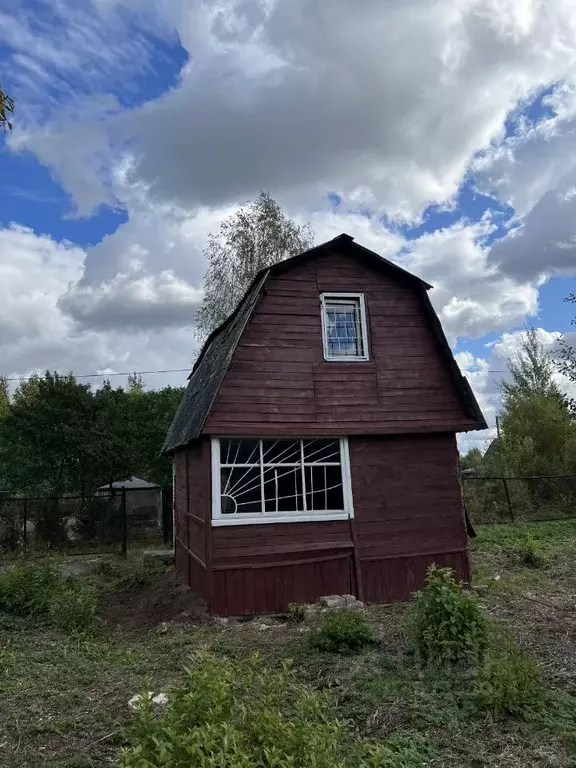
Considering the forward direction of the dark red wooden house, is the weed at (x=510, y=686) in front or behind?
in front

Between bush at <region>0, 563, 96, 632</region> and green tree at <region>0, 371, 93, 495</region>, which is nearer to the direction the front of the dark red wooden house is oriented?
the bush

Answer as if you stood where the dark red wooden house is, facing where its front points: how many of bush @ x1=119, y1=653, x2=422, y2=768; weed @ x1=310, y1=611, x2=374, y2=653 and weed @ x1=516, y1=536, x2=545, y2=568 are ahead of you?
2

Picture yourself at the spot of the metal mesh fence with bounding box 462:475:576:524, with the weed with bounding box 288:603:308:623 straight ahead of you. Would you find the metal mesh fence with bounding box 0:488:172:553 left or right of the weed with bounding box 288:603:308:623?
right

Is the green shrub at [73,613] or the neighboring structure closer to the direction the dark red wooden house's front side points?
the green shrub

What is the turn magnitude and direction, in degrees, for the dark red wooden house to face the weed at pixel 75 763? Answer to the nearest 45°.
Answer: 0° — it already faces it

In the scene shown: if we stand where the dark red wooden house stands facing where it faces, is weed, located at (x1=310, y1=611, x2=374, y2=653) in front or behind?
in front

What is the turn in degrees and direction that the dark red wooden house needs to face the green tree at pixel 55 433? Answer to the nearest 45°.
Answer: approximately 135° to its right

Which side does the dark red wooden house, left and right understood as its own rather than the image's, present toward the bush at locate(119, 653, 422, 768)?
front

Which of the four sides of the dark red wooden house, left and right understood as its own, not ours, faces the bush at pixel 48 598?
right

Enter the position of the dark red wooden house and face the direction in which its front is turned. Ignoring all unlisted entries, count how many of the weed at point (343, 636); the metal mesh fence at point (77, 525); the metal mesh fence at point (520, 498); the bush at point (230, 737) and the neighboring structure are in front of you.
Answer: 2

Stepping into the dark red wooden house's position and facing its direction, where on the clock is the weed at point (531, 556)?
The weed is roughly at 8 o'clock from the dark red wooden house.

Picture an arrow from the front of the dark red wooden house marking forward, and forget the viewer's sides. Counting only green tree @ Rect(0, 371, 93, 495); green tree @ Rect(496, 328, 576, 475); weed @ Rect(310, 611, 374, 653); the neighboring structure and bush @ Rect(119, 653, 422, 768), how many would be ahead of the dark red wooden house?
2

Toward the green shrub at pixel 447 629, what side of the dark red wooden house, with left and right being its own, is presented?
front

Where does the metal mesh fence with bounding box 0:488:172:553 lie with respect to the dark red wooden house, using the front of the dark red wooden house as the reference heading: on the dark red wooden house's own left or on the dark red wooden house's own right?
on the dark red wooden house's own right

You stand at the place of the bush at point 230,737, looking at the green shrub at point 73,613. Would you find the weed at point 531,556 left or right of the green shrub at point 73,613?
right

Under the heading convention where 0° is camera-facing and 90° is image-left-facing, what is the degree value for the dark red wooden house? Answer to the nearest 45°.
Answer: approximately 0°

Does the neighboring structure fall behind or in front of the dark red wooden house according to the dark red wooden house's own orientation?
behind
